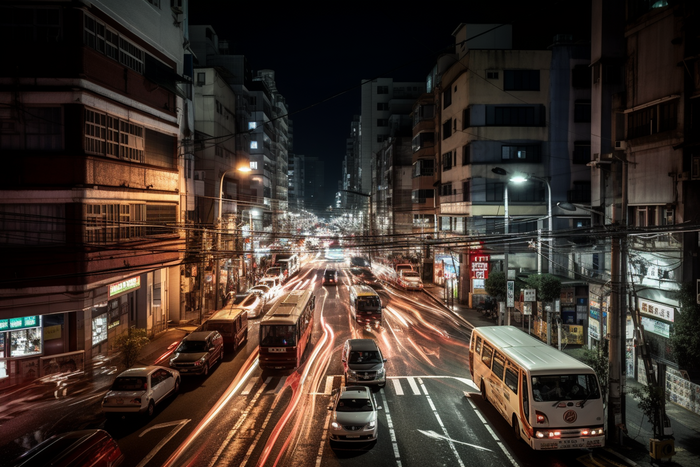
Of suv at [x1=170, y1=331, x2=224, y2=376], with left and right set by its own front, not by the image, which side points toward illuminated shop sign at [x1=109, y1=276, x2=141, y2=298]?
right

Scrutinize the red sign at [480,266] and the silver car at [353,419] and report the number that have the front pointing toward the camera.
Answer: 2

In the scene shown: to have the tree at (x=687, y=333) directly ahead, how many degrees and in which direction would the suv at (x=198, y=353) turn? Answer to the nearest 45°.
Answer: approximately 90° to its left

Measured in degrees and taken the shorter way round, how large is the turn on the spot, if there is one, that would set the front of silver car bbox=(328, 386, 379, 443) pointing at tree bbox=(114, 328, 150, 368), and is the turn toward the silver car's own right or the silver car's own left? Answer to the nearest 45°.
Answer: approximately 135° to the silver car's own right

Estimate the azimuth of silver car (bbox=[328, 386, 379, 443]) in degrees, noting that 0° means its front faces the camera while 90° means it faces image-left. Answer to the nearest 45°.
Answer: approximately 0°

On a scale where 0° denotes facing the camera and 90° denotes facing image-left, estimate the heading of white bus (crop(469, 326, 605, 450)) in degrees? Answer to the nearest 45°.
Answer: approximately 315°

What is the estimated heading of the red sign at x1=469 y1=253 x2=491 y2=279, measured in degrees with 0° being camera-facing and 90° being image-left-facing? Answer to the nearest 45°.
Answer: approximately 0°

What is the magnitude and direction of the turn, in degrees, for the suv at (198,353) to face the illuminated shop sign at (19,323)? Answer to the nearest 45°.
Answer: approximately 45° to its right

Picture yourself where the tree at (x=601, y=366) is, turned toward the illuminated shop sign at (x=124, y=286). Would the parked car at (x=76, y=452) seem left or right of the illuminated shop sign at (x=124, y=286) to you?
left

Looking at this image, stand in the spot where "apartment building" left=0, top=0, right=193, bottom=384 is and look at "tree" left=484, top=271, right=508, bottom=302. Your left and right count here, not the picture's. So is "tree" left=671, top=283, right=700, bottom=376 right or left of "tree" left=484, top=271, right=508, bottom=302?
right
